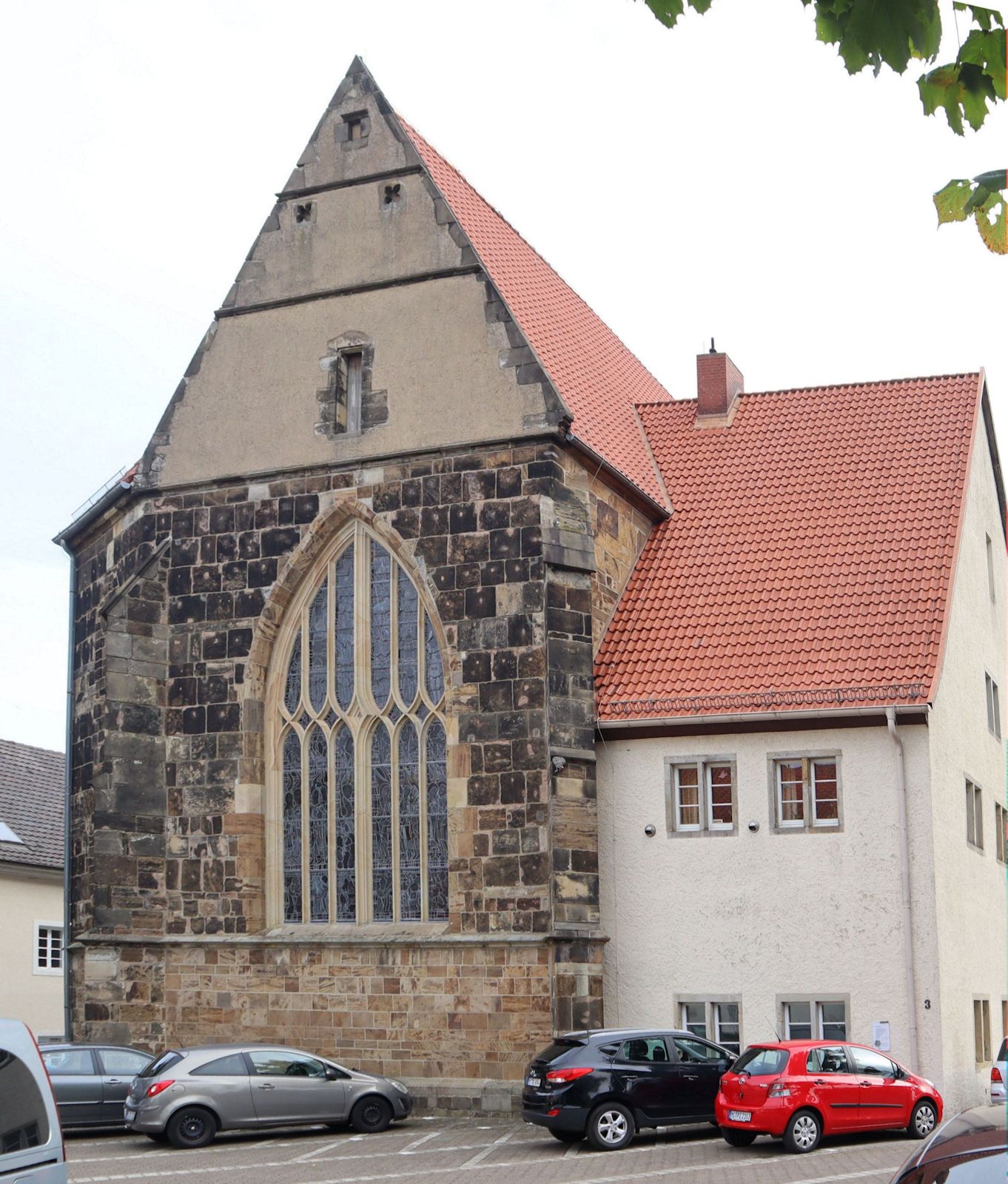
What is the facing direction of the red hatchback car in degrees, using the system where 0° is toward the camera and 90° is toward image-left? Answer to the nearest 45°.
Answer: approximately 225°

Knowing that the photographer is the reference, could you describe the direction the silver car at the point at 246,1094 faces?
facing to the right of the viewer

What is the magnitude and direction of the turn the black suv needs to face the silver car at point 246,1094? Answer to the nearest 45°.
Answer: approximately 135° to its left

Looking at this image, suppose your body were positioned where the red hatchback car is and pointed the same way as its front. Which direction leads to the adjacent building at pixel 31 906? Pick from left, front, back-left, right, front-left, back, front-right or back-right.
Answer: left

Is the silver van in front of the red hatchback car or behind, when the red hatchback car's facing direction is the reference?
behind

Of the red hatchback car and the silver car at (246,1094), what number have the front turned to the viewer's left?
0

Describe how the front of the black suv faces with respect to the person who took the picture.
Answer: facing away from the viewer and to the right of the viewer
